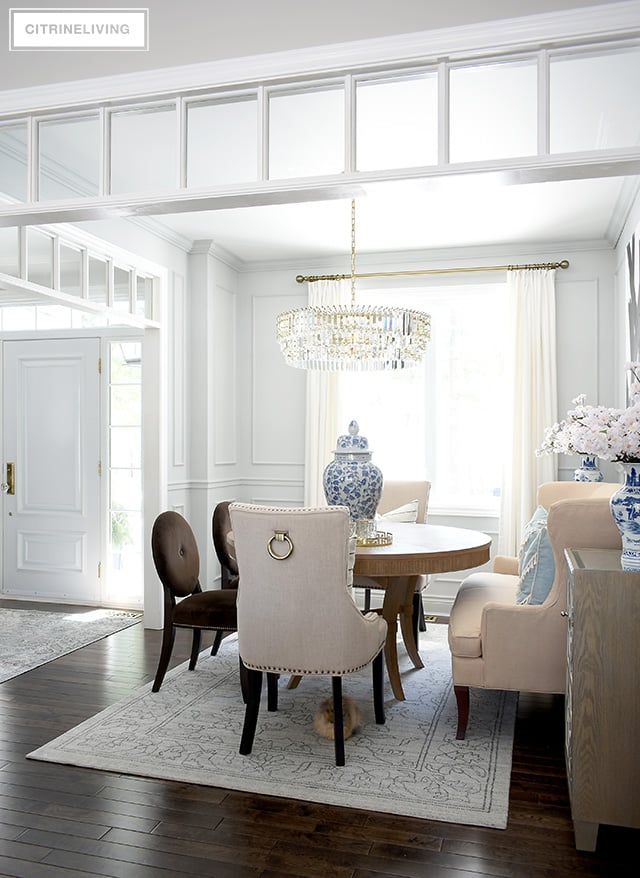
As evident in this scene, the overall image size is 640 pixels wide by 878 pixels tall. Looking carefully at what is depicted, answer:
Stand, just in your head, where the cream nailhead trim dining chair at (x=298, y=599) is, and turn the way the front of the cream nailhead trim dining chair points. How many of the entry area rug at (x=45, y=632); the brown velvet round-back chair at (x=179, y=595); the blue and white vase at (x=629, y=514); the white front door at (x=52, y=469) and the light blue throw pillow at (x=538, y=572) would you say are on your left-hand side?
3

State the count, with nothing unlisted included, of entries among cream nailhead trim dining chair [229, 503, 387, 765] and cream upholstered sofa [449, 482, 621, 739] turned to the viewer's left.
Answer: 1

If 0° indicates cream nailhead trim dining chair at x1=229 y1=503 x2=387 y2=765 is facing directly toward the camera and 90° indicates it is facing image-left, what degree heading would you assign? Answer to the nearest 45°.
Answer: approximately 225°

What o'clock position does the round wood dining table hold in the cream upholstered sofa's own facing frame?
The round wood dining table is roughly at 1 o'clock from the cream upholstered sofa.

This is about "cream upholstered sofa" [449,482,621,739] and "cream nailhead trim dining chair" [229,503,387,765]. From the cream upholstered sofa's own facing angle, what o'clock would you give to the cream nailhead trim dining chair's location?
The cream nailhead trim dining chair is roughly at 11 o'clock from the cream upholstered sofa.

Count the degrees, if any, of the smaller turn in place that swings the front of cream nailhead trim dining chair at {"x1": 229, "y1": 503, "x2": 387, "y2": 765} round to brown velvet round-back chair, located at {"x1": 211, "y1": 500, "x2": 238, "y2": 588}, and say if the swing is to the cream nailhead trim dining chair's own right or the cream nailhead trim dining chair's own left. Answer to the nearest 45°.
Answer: approximately 45° to the cream nailhead trim dining chair's own left

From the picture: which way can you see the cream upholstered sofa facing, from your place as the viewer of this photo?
facing to the left of the viewer

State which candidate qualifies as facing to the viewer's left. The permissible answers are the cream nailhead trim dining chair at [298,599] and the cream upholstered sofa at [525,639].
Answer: the cream upholstered sofa

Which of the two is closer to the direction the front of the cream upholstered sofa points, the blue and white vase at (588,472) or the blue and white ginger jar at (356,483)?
the blue and white ginger jar

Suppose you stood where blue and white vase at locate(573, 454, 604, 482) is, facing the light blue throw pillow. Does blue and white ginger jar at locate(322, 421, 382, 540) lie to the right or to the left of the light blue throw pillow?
right
